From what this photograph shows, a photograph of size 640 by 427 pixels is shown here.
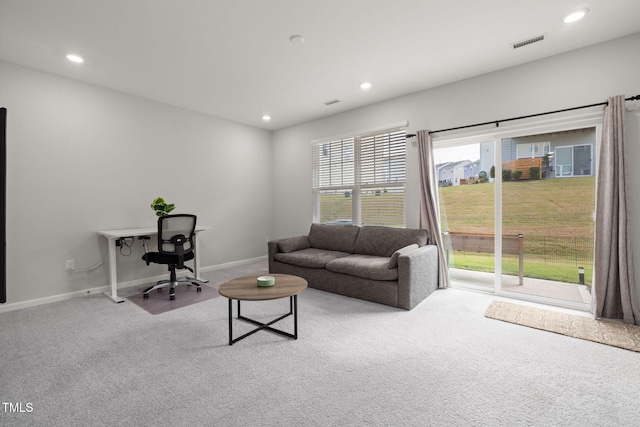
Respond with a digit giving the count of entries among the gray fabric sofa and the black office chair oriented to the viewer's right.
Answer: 0

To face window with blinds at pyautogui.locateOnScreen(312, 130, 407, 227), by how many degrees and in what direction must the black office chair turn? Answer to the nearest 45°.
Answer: approximately 135° to its right

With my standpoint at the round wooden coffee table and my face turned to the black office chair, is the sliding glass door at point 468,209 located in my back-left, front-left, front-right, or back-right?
back-right

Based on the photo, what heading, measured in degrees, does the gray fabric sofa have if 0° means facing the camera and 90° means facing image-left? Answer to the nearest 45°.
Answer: approximately 45°

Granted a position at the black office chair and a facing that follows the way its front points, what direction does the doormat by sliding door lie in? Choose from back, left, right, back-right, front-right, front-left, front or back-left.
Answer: back

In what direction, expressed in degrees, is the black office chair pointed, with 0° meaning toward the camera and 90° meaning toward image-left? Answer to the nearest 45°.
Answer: approximately 135°

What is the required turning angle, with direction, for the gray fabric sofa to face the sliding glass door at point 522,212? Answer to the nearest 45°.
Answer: approximately 135° to its left

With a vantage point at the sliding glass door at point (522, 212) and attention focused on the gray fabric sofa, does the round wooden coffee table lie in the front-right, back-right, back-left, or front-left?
front-left

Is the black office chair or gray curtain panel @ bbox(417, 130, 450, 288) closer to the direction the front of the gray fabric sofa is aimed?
the black office chair

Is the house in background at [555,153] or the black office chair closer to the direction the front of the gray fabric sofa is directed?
the black office chair

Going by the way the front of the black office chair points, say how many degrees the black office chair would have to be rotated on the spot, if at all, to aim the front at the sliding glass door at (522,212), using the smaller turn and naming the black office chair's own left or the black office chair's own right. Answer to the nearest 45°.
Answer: approximately 180°
